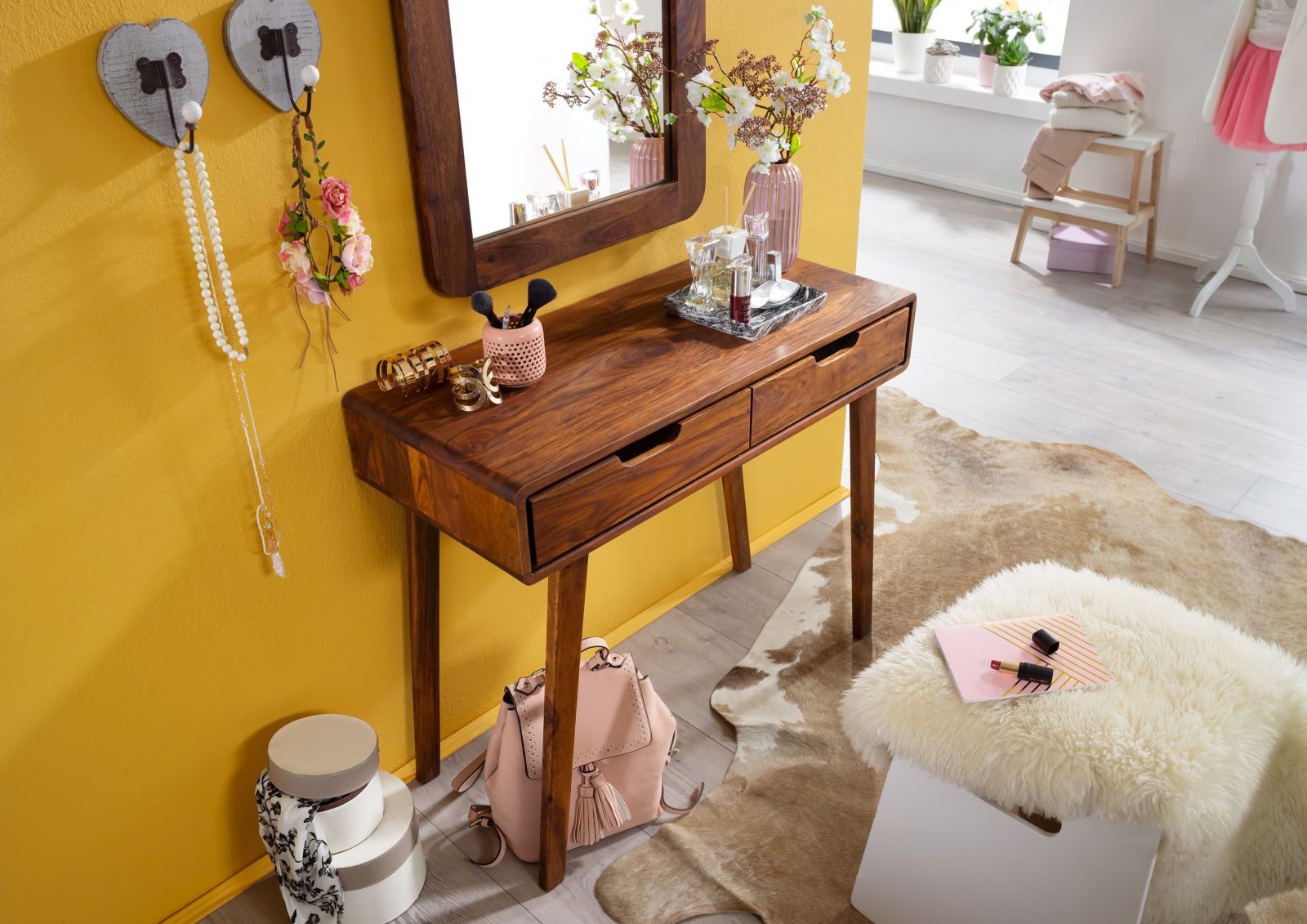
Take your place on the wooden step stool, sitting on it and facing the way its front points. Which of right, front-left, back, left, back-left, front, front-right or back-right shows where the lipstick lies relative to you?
front-left

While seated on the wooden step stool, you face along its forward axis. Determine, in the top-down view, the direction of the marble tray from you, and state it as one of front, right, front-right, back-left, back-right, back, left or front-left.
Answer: front-left

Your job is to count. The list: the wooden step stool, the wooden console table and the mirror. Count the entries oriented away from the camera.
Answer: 0

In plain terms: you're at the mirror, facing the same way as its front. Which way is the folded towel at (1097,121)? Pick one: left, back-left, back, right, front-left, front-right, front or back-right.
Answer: left

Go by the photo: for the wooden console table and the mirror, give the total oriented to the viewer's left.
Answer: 0

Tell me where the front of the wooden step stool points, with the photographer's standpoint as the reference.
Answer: facing the viewer and to the left of the viewer

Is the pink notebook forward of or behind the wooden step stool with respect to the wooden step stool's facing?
forward

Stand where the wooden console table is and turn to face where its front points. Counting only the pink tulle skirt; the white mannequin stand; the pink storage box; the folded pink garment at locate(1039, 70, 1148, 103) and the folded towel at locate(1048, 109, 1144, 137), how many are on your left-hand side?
5

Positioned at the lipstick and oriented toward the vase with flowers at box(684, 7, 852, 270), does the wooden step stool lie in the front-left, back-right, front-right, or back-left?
front-right

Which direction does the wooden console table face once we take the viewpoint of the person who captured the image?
facing the viewer and to the right of the viewer

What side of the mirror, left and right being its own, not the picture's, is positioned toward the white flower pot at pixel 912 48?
left

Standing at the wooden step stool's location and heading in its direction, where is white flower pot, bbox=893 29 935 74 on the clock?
The white flower pot is roughly at 3 o'clock from the wooden step stool.

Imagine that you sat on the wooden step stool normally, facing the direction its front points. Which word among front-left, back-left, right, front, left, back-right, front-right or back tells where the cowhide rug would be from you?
front-left

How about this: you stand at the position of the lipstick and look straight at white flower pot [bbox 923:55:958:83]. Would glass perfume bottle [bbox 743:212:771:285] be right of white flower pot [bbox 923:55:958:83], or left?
left

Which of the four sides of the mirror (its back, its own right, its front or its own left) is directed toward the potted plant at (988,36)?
left

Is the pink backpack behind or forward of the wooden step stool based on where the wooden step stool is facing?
forward
